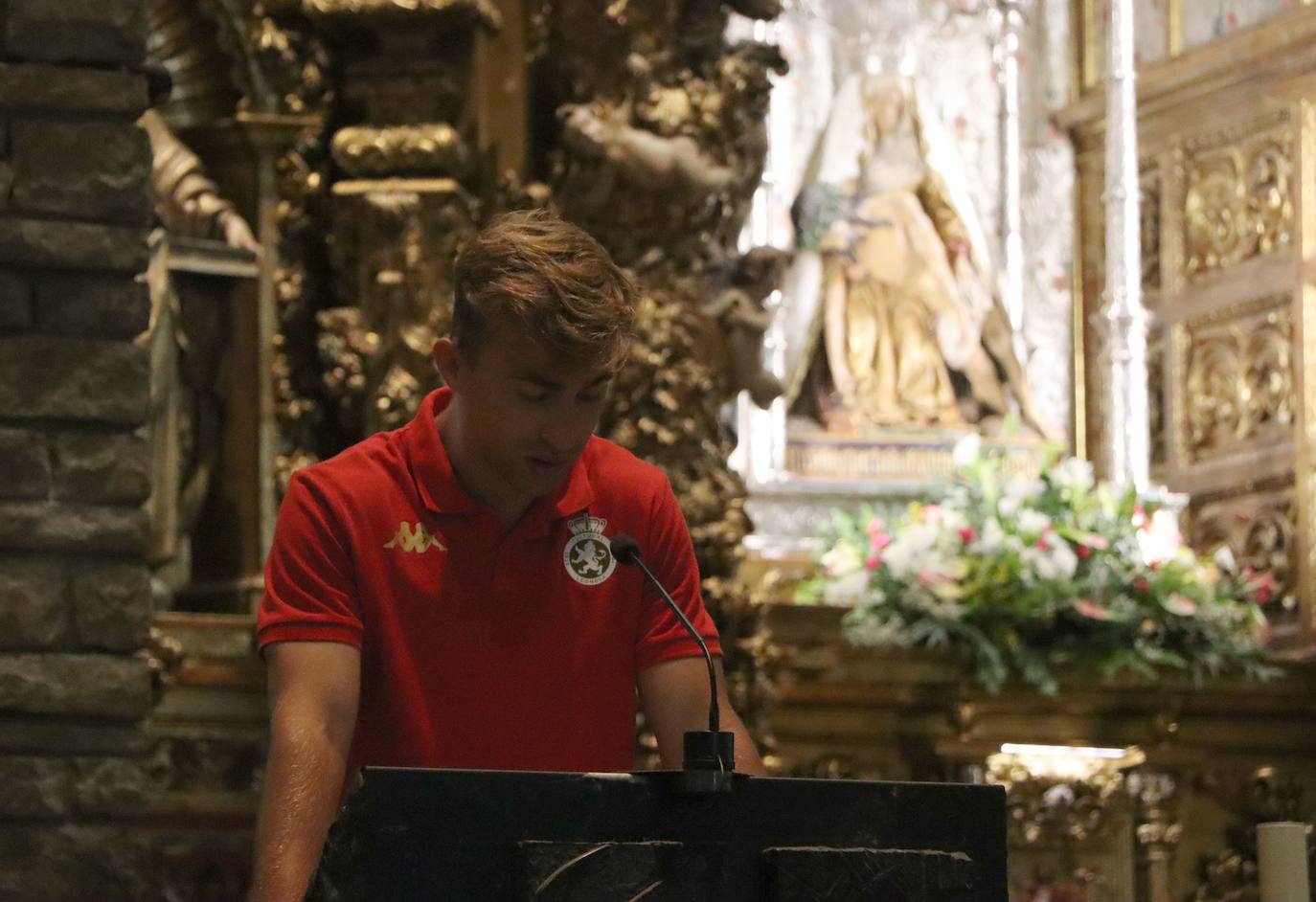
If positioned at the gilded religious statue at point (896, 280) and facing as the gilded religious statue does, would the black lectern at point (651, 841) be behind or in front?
in front

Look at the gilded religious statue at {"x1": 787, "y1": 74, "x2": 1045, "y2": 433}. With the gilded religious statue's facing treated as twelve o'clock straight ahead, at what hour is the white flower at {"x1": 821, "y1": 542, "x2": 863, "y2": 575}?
The white flower is roughly at 12 o'clock from the gilded religious statue.

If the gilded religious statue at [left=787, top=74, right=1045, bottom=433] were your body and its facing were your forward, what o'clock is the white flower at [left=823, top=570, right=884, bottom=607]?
The white flower is roughly at 12 o'clock from the gilded religious statue.

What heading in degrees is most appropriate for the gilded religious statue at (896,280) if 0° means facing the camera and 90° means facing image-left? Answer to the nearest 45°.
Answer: approximately 0°

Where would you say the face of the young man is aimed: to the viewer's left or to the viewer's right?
to the viewer's right

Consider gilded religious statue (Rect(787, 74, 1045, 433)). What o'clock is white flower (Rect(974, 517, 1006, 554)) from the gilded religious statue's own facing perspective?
The white flower is roughly at 12 o'clock from the gilded religious statue.
